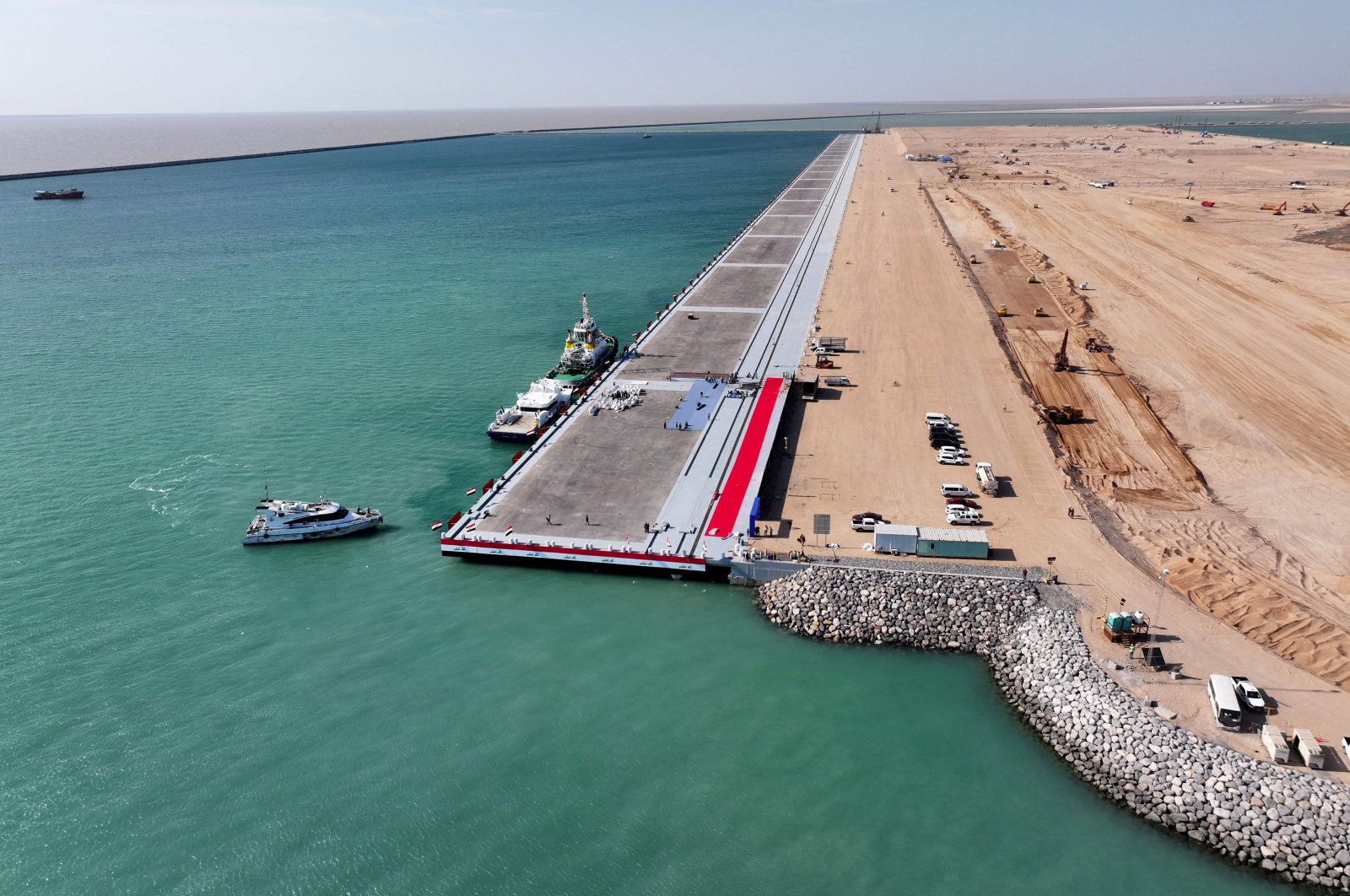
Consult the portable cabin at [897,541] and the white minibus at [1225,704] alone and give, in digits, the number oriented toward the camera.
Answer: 2

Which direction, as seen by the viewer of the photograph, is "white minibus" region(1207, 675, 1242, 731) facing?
facing the viewer

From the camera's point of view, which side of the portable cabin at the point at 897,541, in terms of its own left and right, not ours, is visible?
front

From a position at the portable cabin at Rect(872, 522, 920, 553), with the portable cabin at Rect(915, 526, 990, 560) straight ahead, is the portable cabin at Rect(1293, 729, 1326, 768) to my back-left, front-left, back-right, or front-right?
front-right

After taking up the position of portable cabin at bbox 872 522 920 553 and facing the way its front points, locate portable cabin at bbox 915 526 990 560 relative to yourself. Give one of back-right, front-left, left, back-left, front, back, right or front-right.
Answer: left

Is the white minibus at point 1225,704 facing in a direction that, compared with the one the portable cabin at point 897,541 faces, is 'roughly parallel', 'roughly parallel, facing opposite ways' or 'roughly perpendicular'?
roughly parallel

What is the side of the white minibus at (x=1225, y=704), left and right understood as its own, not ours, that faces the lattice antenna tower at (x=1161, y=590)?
back

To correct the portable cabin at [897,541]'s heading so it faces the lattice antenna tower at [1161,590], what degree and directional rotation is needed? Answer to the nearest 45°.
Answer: approximately 90° to its left

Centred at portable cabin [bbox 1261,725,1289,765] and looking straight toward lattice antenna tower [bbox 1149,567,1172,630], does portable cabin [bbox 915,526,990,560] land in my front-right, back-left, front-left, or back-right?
front-left
